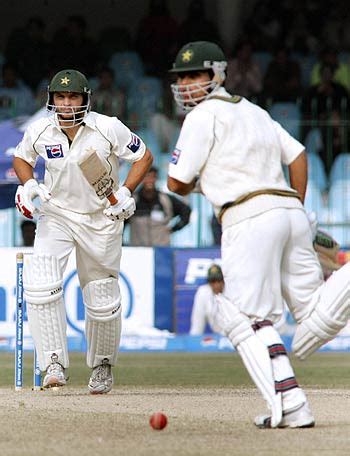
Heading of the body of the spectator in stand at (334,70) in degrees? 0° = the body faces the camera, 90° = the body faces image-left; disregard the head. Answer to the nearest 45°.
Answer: approximately 0°

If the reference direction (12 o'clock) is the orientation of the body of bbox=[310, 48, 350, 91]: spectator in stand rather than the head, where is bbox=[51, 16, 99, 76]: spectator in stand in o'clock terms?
bbox=[51, 16, 99, 76]: spectator in stand is roughly at 3 o'clock from bbox=[310, 48, 350, 91]: spectator in stand.

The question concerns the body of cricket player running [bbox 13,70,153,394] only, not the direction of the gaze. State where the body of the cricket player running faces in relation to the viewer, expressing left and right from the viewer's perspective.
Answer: facing the viewer

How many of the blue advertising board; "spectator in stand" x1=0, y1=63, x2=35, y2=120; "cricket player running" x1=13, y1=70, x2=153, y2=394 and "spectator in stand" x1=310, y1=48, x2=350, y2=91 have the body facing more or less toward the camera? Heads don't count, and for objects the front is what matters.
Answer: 4

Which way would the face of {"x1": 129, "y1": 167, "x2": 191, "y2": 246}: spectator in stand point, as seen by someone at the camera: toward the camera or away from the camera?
toward the camera

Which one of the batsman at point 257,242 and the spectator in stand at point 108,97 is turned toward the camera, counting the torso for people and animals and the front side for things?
the spectator in stand

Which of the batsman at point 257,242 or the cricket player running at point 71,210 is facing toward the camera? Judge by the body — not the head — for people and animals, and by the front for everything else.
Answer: the cricket player running

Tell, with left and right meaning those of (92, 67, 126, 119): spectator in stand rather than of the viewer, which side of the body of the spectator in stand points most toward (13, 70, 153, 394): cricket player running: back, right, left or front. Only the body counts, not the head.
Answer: front

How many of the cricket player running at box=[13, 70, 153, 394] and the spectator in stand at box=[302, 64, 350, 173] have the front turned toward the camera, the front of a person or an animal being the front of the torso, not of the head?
2

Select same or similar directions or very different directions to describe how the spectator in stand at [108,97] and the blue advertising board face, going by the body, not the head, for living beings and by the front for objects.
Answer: same or similar directions

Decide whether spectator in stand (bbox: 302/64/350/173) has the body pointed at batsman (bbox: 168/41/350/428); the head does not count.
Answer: yes

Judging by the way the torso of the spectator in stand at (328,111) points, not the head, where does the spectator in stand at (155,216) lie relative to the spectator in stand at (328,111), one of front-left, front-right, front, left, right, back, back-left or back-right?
front-right

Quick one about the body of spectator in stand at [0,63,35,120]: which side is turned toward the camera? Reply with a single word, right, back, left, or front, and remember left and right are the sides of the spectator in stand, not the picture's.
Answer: front

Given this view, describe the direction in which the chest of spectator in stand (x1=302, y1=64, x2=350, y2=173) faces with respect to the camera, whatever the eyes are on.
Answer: toward the camera

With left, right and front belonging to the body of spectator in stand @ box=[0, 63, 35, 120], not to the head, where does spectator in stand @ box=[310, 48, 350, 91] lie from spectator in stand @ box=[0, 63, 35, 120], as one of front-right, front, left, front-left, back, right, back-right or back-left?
left
